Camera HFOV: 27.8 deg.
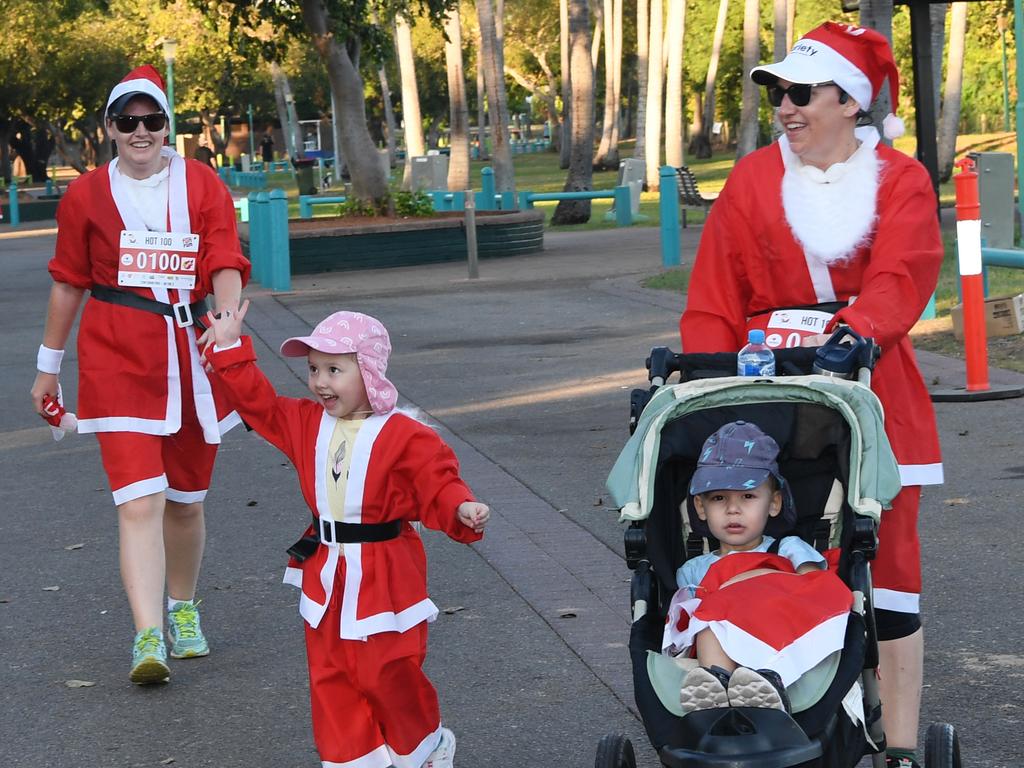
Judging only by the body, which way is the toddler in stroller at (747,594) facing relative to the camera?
toward the camera

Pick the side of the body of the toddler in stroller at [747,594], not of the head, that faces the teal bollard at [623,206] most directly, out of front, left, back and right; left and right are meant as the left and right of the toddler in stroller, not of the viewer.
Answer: back

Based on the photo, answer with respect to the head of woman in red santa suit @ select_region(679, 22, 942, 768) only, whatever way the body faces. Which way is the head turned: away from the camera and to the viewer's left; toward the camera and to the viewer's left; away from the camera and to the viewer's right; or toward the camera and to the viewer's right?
toward the camera and to the viewer's left

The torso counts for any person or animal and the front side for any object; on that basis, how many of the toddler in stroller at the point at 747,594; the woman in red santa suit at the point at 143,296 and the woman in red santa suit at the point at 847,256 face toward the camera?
3

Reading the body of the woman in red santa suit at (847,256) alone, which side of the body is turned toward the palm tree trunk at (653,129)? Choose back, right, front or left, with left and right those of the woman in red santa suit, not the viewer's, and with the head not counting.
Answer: back

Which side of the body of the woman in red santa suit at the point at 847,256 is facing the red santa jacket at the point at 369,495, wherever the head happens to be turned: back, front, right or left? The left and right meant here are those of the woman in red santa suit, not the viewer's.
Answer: right

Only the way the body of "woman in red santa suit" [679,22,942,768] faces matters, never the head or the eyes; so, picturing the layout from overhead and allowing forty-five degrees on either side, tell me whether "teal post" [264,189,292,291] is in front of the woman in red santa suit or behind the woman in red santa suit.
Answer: behind

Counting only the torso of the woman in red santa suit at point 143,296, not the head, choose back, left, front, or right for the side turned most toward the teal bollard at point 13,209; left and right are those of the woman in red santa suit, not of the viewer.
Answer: back

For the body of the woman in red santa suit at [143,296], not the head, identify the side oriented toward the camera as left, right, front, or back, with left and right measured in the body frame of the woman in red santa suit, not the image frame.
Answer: front

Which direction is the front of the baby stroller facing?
toward the camera
